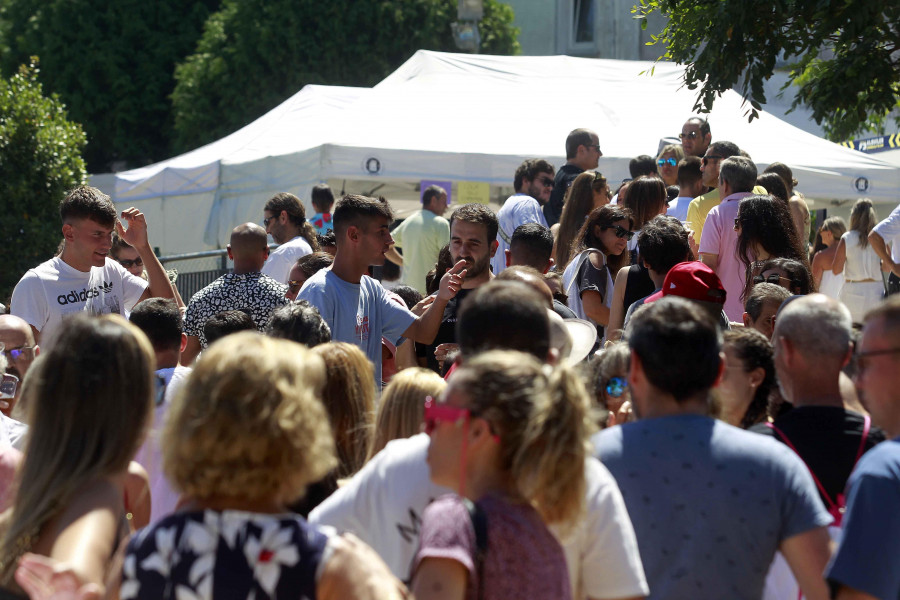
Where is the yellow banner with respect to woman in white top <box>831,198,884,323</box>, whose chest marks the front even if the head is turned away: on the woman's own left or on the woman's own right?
on the woman's own left

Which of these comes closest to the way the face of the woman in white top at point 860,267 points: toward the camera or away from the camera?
away from the camera

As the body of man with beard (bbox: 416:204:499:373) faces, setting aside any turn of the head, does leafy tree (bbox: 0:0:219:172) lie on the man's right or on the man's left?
on the man's right

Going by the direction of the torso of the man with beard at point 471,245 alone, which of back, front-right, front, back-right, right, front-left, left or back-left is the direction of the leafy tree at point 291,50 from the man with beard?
back-right

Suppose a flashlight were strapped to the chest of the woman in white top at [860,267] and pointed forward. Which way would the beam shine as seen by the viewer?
away from the camera
